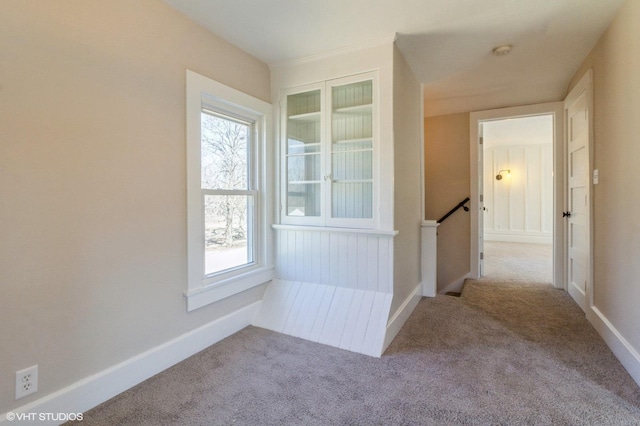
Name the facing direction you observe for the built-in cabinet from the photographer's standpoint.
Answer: facing the viewer and to the left of the viewer

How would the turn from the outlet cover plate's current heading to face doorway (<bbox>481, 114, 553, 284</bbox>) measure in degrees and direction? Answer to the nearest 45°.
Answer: approximately 45° to its left

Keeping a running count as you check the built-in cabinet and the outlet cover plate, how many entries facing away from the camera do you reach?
0

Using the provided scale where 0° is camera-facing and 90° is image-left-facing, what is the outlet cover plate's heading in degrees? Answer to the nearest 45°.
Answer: approximately 315°

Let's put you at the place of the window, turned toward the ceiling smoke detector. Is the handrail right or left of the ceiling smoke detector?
left

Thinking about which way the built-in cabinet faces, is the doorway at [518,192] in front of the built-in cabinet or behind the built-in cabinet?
behind

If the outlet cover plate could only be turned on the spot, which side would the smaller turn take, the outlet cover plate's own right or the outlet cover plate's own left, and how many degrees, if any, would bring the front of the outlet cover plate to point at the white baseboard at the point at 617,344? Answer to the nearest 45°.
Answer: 0° — it already faces it

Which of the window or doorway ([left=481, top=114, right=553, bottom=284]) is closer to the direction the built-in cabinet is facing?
the window

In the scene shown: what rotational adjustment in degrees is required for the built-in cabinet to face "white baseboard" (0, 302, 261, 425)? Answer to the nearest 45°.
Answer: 0° — it already faces it

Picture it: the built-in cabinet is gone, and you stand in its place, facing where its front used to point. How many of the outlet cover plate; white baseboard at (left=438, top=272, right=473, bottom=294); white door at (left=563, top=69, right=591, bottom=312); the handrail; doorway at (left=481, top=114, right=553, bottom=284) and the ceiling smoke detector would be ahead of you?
1

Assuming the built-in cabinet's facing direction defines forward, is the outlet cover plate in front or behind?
in front

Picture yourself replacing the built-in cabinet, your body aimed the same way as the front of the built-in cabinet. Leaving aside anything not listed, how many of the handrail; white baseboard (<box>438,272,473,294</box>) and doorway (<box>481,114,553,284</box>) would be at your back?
3

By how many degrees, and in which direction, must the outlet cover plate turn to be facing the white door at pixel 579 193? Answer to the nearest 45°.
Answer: approximately 45° to its left

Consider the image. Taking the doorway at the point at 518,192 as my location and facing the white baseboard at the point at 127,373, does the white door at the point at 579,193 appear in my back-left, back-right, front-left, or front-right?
front-left
